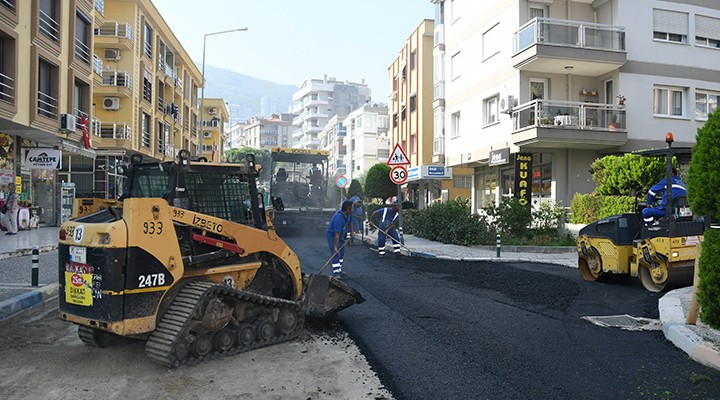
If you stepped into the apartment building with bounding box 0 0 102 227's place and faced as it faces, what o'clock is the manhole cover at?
The manhole cover is roughly at 1 o'clock from the apartment building.

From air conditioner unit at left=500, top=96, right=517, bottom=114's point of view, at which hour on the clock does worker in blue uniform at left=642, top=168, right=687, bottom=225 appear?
The worker in blue uniform is roughly at 10 o'clock from the air conditioner unit.

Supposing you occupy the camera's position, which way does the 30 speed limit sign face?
facing the viewer

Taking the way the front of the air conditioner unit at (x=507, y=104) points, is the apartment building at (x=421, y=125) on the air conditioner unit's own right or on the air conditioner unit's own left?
on the air conditioner unit's own right

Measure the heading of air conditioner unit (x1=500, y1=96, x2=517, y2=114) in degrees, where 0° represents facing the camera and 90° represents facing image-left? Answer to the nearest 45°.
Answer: approximately 45°

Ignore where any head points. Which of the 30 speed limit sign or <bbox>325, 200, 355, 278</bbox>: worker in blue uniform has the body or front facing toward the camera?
the 30 speed limit sign

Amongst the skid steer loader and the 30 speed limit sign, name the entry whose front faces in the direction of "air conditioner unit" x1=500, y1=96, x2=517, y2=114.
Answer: the skid steer loader

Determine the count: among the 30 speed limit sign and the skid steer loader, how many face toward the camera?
1

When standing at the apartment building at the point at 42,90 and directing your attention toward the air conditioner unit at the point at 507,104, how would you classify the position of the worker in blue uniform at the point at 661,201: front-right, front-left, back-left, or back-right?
front-right

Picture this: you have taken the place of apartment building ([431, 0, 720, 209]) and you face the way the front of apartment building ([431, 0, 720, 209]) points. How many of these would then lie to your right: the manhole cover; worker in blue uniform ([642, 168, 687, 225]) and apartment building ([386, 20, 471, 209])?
1

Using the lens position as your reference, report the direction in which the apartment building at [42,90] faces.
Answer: facing the viewer and to the right of the viewer

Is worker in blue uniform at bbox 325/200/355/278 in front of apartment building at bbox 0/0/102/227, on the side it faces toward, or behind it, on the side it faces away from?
in front

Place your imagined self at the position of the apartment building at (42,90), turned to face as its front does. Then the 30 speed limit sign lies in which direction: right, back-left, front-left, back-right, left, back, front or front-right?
front

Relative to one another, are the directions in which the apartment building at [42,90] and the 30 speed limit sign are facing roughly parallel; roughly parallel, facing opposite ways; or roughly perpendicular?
roughly perpendicular
